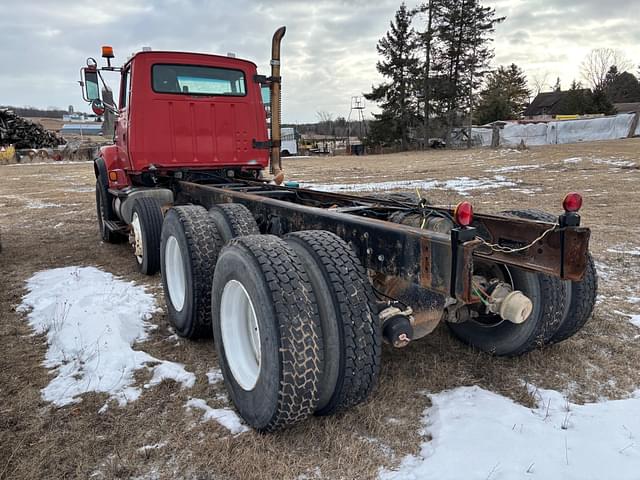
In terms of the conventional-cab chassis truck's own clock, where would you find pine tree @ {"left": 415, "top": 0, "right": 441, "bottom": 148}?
The pine tree is roughly at 2 o'clock from the conventional-cab chassis truck.

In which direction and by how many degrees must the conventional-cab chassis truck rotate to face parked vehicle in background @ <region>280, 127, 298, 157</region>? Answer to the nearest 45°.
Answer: approximately 45° to its right

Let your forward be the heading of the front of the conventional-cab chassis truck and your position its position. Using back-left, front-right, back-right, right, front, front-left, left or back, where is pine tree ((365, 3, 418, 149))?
front-right

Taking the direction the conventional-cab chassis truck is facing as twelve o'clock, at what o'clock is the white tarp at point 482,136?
The white tarp is roughly at 2 o'clock from the conventional-cab chassis truck.

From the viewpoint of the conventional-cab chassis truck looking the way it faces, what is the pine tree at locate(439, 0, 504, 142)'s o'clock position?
The pine tree is roughly at 2 o'clock from the conventional-cab chassis truck.

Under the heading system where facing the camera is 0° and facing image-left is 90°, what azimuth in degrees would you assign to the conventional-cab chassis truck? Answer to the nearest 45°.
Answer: approximately 135°

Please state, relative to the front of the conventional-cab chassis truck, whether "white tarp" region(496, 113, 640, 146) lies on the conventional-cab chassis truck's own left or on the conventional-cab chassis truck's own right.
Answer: on the conventional-cab chassis truck's own right

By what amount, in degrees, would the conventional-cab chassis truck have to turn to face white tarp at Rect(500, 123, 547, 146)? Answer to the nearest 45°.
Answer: approximately 45° to its right

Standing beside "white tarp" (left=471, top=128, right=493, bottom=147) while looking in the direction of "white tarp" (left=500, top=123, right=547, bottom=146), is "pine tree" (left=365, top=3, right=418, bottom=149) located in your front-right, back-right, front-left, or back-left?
back-right
